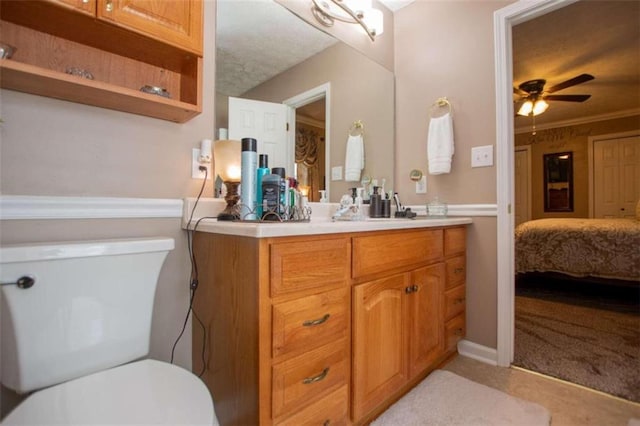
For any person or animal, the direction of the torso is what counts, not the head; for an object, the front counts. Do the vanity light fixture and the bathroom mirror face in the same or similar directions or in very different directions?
same or similar directions

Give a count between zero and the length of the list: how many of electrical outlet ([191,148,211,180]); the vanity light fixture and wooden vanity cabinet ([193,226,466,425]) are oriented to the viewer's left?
0

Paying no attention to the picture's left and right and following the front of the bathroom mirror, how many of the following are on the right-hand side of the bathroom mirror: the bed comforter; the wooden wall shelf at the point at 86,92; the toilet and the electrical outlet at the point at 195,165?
3

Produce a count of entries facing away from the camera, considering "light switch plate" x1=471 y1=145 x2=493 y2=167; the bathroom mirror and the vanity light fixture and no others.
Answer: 0

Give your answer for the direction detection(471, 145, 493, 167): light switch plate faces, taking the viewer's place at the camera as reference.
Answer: facing the viewer

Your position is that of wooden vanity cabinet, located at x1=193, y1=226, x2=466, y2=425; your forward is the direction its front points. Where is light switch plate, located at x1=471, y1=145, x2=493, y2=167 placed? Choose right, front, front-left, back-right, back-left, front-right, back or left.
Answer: left

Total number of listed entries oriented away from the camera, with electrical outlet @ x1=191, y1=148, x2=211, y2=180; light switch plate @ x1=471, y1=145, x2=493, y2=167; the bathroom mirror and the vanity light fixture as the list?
0

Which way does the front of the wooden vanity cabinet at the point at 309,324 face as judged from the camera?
facing the viewer and to the right of the viewer

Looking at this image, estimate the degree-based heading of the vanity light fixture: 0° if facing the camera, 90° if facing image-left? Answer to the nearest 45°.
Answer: approximately 315°
